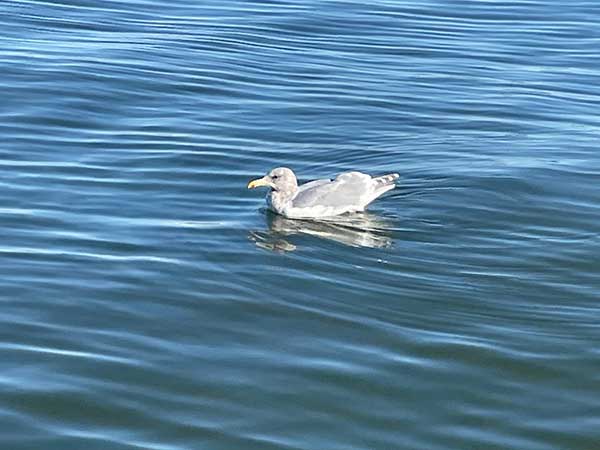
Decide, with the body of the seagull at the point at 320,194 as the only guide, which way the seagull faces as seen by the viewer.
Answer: to the viewer's left
